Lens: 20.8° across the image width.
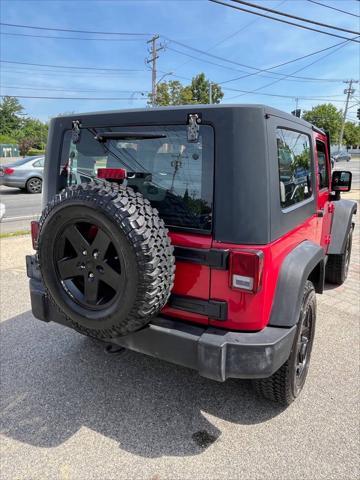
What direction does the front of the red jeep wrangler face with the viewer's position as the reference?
facing away from the viewer and to the right of the viewer

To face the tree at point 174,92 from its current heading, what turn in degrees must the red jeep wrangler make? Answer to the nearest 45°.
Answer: approximately 45° to its left

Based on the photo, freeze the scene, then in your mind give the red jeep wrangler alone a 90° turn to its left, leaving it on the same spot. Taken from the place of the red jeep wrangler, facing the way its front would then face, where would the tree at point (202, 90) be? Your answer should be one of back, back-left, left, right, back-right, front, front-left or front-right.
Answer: front-right
